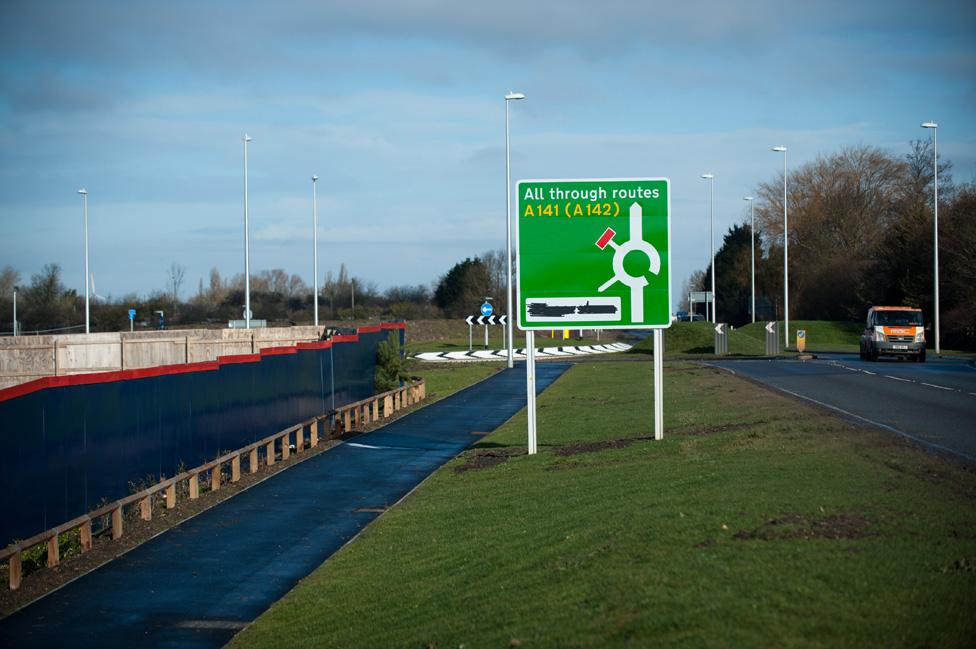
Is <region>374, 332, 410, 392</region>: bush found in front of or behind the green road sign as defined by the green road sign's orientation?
behind

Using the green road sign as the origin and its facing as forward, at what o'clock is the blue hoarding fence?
The blue hoarding fence is roughly at 2 o'clock from the green road sign.

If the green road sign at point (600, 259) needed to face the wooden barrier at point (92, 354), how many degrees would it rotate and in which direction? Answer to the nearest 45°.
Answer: approximately 135° to its right

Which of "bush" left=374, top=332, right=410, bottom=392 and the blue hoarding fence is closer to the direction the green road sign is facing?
the blue hoarding fence

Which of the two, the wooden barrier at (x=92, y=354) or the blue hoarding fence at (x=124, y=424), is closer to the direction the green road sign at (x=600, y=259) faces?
the blue hoarding fence

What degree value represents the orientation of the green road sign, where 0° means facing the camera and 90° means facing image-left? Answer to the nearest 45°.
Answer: approximately 0°
